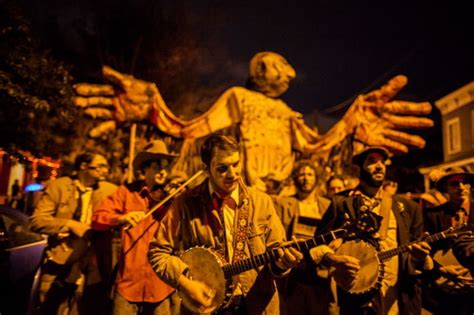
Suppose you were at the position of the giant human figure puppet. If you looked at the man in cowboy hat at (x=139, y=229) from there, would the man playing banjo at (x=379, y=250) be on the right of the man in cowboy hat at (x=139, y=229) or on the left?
left

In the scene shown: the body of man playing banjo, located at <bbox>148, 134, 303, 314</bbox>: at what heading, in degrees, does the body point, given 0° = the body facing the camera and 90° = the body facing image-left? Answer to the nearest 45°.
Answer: approximately 315°

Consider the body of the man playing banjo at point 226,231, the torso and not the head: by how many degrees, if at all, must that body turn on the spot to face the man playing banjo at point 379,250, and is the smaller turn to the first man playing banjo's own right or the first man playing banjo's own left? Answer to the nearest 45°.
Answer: approximately 90° to the first man playing banjo's own left

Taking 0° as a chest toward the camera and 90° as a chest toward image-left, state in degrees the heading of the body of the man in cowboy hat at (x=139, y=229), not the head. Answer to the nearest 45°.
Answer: approximately 315°

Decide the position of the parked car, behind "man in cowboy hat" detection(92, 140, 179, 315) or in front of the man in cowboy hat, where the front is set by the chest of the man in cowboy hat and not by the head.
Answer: behind
